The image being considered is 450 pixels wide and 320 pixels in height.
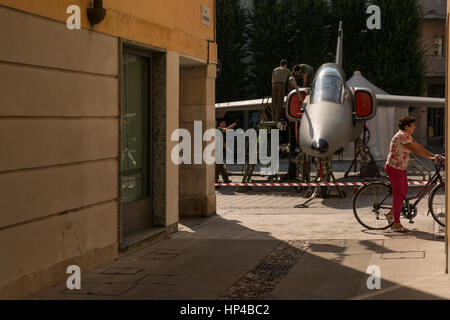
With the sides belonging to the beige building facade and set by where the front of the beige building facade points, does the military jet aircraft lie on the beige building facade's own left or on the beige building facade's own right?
on the beige building facade's own left

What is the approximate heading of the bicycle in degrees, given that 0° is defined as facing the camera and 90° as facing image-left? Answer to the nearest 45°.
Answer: approximately 270°

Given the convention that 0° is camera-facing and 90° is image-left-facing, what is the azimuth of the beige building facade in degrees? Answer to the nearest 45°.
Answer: approximately 315°

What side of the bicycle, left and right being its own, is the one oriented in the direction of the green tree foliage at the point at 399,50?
left

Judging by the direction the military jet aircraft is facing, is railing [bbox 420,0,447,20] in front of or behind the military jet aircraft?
behind

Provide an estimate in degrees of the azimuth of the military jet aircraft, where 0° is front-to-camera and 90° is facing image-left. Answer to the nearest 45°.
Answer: approximately 0°

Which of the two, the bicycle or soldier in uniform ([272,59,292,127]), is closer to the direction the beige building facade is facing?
the bicycle

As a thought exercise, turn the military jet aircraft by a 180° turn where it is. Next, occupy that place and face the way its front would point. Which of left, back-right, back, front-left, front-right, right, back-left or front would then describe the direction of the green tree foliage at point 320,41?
front
